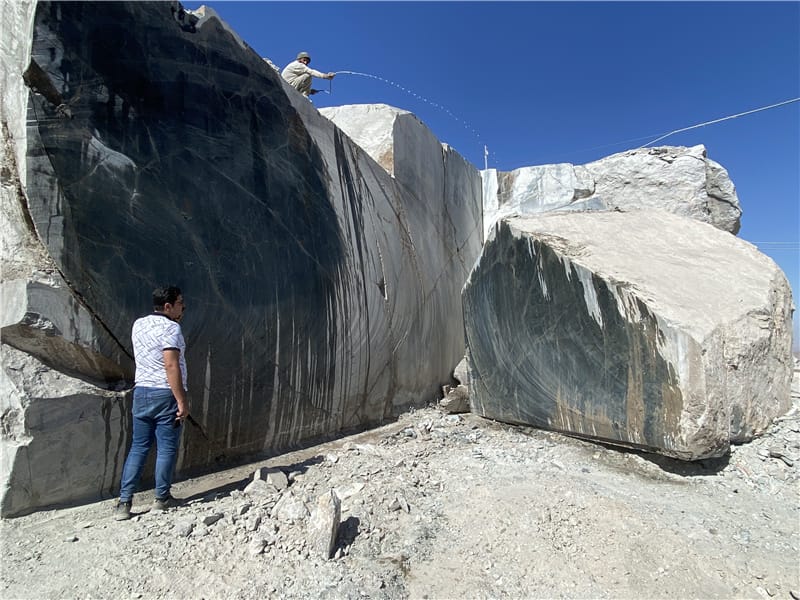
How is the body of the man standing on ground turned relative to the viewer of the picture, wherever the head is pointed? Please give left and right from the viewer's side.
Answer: facing away from the viewer and to the right of the viewer

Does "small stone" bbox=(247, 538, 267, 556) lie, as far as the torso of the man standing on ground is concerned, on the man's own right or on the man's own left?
on the man's own right

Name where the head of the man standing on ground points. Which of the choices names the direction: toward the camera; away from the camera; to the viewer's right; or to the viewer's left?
to the viewer's right
